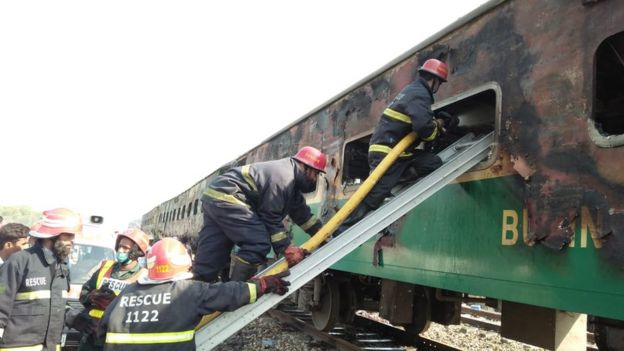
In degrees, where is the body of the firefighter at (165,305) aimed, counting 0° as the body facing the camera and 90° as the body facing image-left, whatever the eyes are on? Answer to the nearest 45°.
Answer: approximately 180°

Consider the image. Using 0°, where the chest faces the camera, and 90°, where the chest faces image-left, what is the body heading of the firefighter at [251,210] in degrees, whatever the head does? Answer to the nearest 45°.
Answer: approximately 270°

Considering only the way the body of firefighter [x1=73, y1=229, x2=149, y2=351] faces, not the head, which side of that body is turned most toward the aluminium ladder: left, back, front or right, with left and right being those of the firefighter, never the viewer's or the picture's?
left

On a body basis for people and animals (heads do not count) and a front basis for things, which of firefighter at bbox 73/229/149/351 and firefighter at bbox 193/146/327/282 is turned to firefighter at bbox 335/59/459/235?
firefighter at bbox 193/146/327/282

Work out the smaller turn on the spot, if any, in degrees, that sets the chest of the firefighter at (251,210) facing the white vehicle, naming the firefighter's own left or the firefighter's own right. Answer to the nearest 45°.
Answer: approximately 135° to the firefighter's own left

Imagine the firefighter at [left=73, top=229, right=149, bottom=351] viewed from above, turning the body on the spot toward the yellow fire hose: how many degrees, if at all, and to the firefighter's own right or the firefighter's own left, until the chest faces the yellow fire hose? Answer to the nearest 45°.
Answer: approximately 90° to the firefighter's own left

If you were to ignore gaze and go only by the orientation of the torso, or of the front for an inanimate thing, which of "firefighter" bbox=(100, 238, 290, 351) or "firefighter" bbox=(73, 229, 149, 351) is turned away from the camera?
"firefighter" bbox=(100, 238, 290, 351)

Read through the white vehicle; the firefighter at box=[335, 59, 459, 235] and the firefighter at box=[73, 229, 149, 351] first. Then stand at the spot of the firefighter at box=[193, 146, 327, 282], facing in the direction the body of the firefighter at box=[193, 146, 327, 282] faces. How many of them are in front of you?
1

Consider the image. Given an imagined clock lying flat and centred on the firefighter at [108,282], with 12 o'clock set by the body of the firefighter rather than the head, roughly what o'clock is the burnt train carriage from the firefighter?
The burnt train carriage is roughly at 9 o'clock from the firefighter.

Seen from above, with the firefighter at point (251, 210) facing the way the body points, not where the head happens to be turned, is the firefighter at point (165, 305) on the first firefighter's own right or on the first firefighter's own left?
on the first firefighter's own right

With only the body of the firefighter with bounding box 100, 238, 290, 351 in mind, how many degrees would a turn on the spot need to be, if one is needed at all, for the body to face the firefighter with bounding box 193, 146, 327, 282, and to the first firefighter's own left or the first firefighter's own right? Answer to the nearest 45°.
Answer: approximately 45° to the first firefighter's own right

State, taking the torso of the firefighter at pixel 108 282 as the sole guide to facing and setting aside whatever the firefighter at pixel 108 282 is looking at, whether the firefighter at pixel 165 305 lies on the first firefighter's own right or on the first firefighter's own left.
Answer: on the first firefighter's own left
